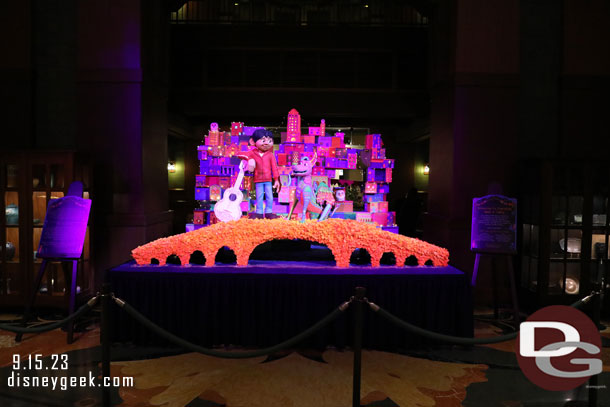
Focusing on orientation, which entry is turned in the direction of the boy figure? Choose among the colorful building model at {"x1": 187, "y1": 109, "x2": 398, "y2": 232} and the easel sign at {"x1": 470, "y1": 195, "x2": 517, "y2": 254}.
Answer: the colorful building model

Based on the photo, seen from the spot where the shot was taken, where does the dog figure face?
facing the viewer and to the left of the viewer

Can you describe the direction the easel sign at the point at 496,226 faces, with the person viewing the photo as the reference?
facing the viewer

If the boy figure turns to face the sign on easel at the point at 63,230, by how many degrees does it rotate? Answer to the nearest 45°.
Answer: approximately 45° to its right

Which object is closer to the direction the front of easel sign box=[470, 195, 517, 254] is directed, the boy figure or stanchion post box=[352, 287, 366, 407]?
the stanchion post

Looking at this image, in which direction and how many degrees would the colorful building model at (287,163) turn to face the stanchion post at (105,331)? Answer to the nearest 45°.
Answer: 0° — it already faces it

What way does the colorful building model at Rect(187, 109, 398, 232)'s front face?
toward the camera

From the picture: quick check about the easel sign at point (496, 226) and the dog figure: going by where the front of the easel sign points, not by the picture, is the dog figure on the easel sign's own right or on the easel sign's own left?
on the easel sign's own right

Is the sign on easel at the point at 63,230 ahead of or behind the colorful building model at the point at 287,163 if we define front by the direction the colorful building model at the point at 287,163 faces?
ahead

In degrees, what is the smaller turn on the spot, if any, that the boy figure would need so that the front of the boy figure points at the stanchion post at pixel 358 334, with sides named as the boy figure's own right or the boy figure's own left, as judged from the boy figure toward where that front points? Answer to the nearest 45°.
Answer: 0° — it already faces it

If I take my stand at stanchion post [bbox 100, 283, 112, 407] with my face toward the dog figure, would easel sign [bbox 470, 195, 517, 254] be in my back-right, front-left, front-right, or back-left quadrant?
front-right

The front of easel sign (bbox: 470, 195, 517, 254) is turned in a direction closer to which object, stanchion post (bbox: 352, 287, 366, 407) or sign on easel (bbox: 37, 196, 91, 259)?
the stanchion post

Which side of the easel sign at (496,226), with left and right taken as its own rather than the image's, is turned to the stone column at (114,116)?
right

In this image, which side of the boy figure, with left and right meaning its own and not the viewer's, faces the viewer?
front

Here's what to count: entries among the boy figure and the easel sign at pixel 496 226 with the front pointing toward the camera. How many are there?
2
